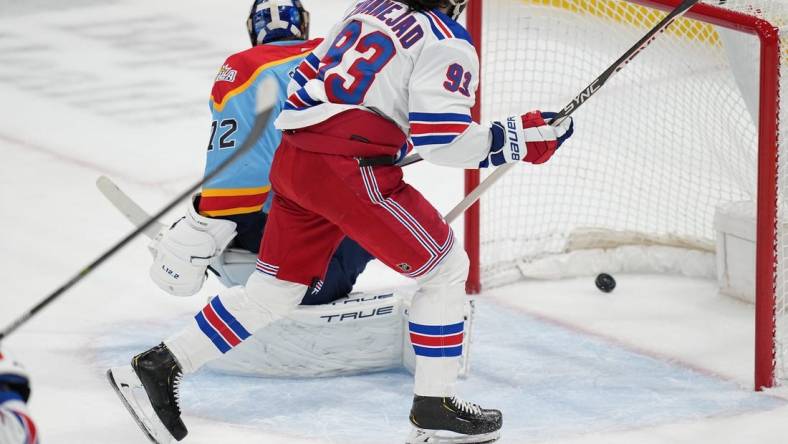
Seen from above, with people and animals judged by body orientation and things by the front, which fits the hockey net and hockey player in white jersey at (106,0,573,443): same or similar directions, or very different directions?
very different directions

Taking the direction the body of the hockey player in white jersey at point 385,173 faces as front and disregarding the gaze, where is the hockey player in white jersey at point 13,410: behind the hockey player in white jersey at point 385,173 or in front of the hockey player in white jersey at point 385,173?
behind

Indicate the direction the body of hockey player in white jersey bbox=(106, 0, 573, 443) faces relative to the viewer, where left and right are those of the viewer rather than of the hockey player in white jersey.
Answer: facing away from the viewer and to the right of the viewer

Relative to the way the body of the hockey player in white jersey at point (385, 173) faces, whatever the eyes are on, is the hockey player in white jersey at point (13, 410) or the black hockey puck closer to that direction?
the black hockey puck

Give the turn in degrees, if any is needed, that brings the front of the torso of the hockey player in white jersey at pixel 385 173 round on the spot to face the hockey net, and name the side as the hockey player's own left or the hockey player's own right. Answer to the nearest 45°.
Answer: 0° — they already face it

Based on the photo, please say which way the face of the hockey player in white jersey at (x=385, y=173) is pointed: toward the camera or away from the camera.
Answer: away from the camera

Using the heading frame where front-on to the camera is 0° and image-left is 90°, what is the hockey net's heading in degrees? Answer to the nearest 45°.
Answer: approximately 45°
